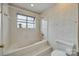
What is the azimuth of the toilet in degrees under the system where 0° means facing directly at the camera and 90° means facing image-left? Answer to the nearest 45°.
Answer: approximately 45°
